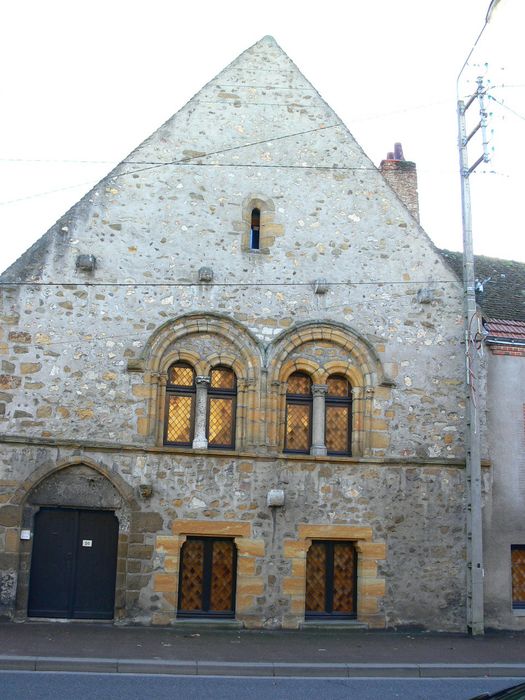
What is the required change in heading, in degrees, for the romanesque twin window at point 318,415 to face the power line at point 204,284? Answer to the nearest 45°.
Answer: approximately 90° to its right

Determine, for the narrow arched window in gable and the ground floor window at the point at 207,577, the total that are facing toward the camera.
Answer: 2

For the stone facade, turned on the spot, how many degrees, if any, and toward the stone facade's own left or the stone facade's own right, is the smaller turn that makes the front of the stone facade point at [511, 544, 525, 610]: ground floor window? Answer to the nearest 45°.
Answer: approximately 90° to the stone facade's own left

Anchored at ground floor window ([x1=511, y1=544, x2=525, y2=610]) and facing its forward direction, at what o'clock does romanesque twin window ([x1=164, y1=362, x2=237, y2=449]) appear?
The romanesque twin window is roughly at 2 o'clock from the ground floor window.

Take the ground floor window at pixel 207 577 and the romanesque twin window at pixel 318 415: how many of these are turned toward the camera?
2

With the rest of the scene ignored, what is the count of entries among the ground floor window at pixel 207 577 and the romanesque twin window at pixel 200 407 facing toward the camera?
2
